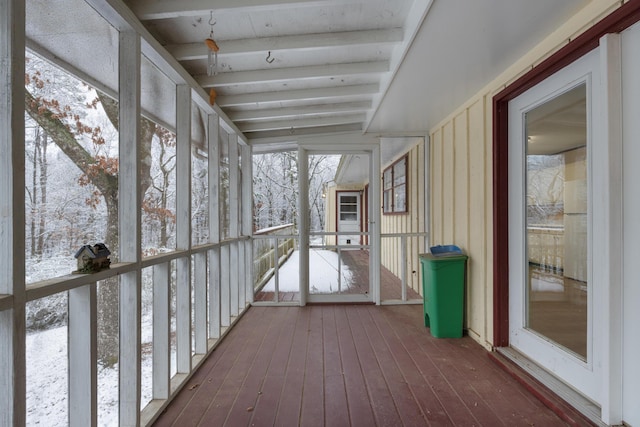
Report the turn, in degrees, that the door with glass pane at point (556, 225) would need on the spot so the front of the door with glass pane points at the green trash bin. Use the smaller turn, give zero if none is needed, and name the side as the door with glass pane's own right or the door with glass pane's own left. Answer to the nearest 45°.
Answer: approximately 90° to the door with glass pane's own right

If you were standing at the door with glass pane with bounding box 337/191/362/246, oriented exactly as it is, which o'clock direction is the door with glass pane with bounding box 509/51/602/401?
the door with glass pane with bounding box 509/51/602/401 is roughly at 11 o'clock from the door with glass pane with bounding box 337/191/362/246.

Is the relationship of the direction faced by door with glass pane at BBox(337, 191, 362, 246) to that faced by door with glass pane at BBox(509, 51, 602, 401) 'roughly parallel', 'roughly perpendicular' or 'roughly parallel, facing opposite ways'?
roughly perpendicular

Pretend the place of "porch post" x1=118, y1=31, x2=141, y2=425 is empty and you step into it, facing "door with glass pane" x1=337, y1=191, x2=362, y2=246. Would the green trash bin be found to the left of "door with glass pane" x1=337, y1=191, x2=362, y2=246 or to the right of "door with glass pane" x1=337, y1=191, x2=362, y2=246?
right

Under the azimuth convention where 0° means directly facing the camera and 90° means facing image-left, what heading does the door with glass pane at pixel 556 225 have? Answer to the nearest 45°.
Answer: approximately 45°

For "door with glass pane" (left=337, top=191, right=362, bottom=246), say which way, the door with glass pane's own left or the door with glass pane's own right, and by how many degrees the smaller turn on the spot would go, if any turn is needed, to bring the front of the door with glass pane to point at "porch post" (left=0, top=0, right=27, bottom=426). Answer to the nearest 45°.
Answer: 0° — it already faces it

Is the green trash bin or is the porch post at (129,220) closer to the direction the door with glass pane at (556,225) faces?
the porch post

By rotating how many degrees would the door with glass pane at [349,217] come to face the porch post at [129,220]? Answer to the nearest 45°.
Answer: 0° — it already faces it

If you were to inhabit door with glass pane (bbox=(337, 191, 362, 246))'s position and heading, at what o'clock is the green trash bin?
The green trash bin is roughly at 11 o'clock from the door with glass pane.

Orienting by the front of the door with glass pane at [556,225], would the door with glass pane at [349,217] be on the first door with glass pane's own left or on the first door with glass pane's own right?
on the first door with glass pane's own right

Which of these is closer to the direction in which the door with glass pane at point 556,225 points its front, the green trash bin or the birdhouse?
the birdhouse
